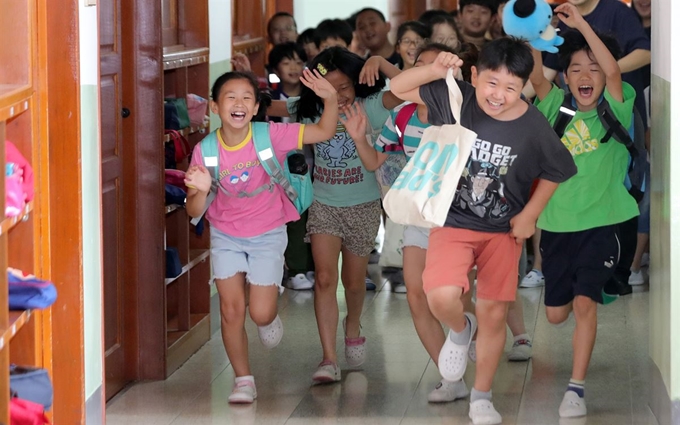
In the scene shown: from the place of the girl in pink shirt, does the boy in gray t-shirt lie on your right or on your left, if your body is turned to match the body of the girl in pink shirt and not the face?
on your left

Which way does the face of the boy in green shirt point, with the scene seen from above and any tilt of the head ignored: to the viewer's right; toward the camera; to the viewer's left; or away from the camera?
toward the camera

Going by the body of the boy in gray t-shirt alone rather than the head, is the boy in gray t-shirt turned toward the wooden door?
no

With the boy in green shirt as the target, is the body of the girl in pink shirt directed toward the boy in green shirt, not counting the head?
no

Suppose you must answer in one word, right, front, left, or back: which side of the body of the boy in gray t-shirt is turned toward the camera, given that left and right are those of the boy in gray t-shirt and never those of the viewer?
front

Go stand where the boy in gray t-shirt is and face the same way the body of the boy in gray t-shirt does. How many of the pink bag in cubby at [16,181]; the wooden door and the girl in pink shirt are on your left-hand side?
0

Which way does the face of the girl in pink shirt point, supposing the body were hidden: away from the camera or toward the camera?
toward the camera

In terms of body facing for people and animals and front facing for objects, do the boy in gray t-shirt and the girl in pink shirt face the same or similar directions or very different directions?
same or similar directions

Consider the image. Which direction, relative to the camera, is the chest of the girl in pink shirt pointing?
toward the camera

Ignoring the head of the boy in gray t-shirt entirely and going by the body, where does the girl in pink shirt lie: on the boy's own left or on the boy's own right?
on the boy's own right

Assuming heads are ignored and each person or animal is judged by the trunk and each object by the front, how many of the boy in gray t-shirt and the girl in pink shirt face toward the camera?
2
